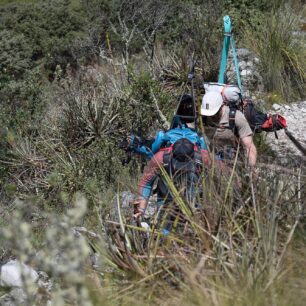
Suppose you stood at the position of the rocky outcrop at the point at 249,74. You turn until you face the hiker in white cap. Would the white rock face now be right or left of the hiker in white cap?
left

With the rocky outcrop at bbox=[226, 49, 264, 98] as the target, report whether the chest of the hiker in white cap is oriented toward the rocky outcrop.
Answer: no

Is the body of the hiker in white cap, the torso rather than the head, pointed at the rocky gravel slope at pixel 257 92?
no

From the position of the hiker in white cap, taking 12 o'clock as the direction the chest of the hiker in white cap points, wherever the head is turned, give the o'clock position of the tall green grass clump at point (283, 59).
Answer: The tall green grass clump is roughly at 5 o'clock from the hiker in white cap.

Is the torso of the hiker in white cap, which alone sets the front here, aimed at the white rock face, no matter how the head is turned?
no

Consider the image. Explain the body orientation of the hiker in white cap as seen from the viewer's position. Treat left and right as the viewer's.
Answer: facing the viewer and to the left of the viewer
